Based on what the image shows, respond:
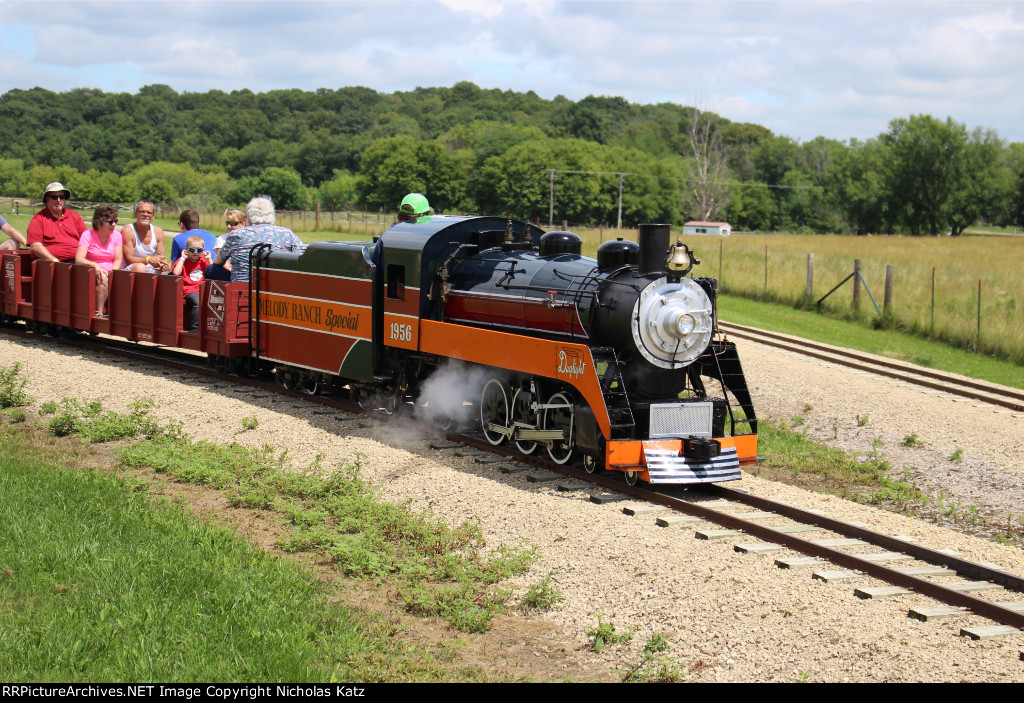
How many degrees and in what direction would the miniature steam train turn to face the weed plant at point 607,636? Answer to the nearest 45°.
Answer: approximately 45° to its right

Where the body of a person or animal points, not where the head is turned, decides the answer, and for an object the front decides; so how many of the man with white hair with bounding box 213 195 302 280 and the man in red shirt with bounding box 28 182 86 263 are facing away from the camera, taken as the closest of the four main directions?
1

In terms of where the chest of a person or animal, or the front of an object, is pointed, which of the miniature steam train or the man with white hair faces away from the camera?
the man with white hair

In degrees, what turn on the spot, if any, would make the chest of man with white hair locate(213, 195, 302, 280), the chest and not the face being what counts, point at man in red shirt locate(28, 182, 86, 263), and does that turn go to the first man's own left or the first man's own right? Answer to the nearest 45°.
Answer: approximately 45° to the first man's own left

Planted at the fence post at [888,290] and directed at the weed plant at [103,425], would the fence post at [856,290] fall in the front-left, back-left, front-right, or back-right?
back-right

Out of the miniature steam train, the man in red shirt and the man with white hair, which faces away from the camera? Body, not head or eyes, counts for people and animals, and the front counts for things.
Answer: the man with white hair

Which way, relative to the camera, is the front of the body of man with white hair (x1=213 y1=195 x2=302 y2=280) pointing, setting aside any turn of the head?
away from the camera

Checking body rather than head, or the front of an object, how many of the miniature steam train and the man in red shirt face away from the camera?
0

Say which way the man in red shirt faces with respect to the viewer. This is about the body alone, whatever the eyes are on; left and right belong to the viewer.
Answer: facing the viewer and to the right of the viewer
